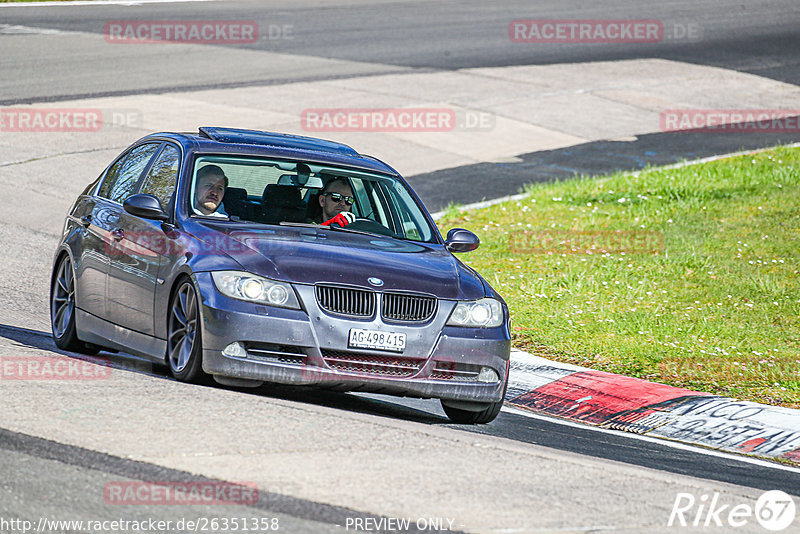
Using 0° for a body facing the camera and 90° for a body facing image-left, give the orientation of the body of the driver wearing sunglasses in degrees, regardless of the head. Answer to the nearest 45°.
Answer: approximately 315°

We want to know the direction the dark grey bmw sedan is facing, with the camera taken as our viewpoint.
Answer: facing the viewer and to the right of the viewer
